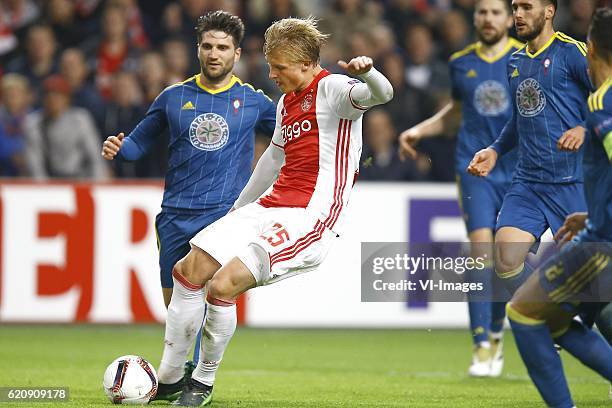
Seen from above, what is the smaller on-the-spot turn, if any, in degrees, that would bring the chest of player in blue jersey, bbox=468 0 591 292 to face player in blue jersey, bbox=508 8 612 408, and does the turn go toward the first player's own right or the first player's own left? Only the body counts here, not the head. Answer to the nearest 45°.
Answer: approximately 45° to the first player's own left

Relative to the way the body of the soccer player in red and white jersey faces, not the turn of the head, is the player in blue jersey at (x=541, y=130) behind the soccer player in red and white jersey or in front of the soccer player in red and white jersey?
behind

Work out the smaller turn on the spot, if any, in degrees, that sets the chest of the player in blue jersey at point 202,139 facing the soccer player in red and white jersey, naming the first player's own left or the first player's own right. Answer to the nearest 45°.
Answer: approximately 45° to the first player's own left

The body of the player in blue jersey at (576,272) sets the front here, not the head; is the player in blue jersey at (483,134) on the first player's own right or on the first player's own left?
on the first player's own right

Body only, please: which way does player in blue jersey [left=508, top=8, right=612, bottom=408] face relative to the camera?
to the viewer's left

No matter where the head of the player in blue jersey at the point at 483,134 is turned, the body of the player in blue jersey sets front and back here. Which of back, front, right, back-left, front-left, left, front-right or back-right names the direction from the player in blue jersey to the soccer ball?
front-right

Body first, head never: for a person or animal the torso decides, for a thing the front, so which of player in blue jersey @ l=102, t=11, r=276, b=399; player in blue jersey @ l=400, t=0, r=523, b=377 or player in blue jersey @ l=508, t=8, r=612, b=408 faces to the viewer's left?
player in blue jersey @ l=508, t=8, r=612, b=408

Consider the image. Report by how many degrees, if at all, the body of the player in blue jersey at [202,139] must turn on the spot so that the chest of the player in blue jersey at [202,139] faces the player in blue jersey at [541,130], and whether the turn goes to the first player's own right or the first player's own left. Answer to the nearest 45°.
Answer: approximately 90° to the first player's own left

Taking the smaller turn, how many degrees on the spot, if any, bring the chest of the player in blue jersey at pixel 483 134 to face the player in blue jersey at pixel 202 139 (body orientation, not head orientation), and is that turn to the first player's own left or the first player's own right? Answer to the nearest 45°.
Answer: approximately 45° to the first player's own right

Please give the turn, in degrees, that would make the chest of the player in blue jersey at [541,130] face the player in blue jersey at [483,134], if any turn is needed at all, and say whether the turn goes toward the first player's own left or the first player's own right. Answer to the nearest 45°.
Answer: approximately 135° to the first player's own right

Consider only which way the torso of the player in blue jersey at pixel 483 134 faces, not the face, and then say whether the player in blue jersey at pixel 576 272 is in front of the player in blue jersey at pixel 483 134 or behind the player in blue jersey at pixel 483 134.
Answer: in front

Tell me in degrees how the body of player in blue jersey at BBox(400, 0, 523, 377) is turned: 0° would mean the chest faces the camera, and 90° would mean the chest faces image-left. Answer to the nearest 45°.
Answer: approximately 0°
